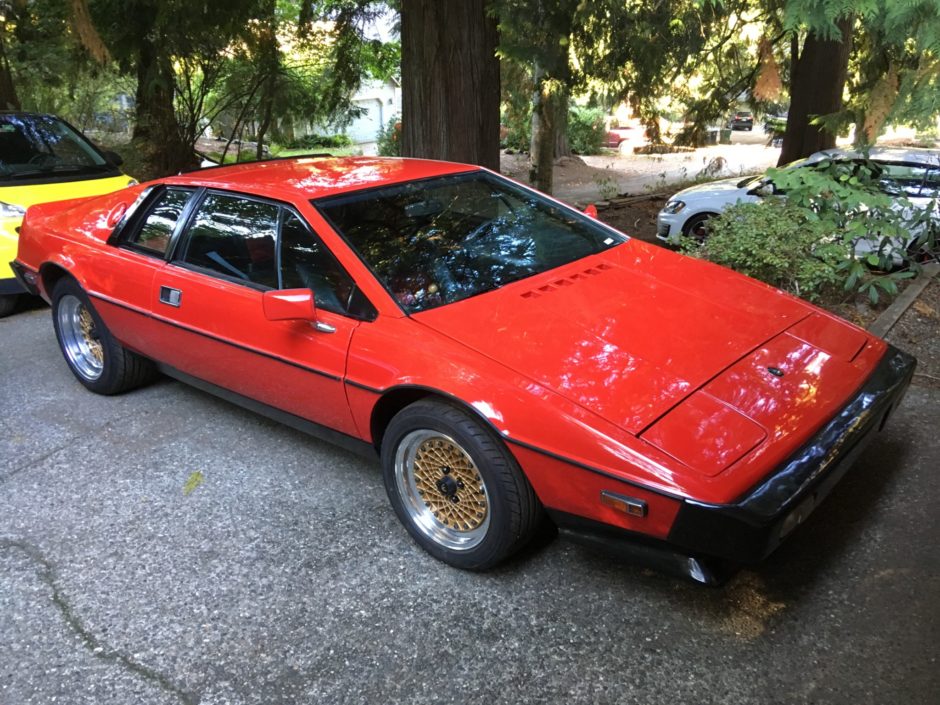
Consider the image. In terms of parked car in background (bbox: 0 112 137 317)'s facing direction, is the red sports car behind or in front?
in front

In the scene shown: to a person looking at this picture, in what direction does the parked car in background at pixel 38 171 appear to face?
facing the viewer and to the right of the viewer

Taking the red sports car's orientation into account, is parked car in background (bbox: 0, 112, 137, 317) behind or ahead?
behind

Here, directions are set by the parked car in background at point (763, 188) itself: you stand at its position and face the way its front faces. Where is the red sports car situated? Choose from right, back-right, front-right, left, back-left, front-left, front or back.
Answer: left

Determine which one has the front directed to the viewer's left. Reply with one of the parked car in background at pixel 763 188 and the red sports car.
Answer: the parked car in background

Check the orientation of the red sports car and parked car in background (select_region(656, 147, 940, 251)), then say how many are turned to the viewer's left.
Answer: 1

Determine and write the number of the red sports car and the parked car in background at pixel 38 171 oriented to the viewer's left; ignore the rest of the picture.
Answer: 0

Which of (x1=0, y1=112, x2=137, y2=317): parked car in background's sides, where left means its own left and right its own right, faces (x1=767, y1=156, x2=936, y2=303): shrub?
front

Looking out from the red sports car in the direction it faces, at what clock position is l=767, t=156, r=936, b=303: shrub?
The shrub is roughly at 9 o'clock from the red sports car.

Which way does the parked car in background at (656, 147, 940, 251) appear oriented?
to the viewer's left

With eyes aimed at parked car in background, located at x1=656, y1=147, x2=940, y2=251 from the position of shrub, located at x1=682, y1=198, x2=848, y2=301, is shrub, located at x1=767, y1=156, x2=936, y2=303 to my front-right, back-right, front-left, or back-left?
front-right

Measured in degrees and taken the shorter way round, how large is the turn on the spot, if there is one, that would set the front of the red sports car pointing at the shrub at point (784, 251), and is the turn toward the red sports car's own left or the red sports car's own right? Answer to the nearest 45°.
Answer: approximately 90° to the red sports car's own left
